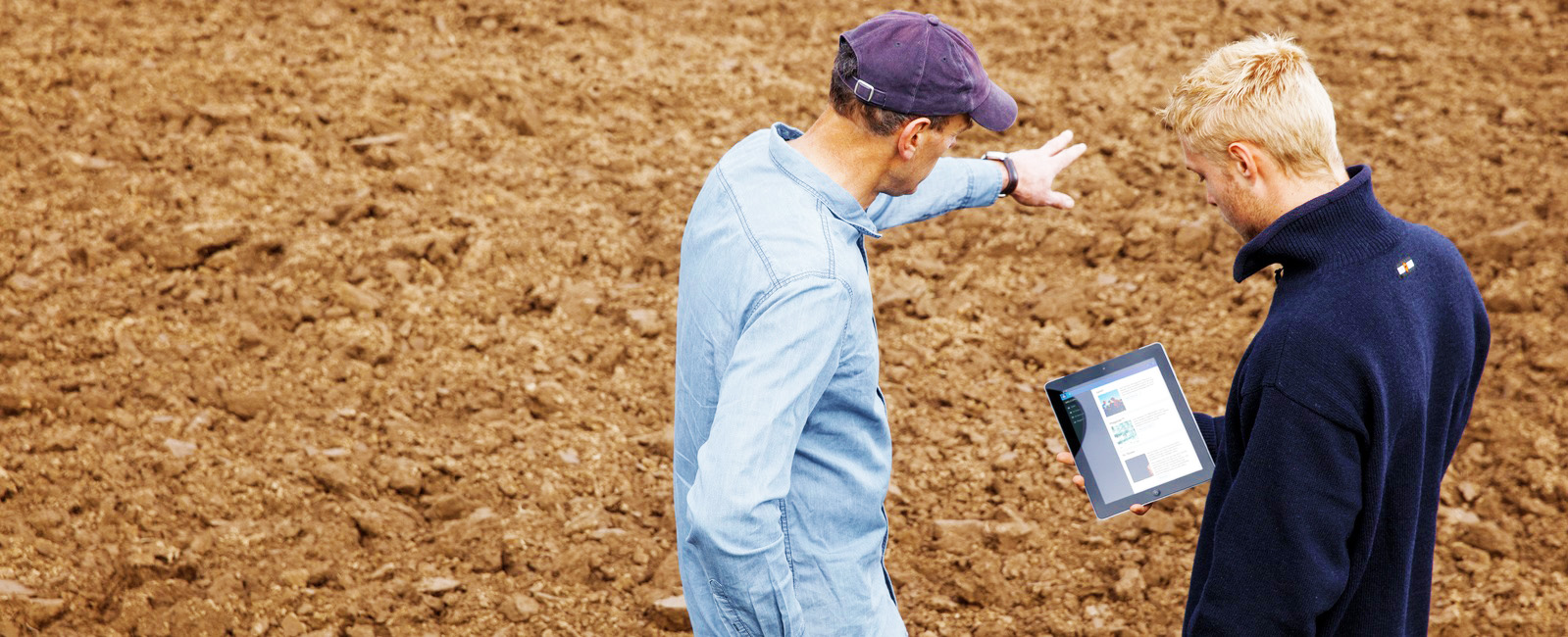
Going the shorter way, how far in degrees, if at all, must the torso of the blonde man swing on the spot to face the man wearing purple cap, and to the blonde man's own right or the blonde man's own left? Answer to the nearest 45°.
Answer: approximately 45° to the blonde man's own left

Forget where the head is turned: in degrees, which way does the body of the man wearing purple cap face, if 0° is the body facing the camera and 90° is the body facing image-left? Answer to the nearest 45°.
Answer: approximately 270°

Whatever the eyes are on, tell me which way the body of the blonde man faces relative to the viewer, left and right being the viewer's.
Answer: facing away from the viewer and to the left of the viewer

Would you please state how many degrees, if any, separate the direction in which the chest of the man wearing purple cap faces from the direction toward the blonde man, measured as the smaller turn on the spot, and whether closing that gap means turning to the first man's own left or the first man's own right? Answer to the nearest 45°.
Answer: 0° — they already face them

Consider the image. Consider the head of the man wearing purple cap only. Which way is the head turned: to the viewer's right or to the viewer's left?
to the viewer's right

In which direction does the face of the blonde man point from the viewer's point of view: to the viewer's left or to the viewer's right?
to the viewer's left
